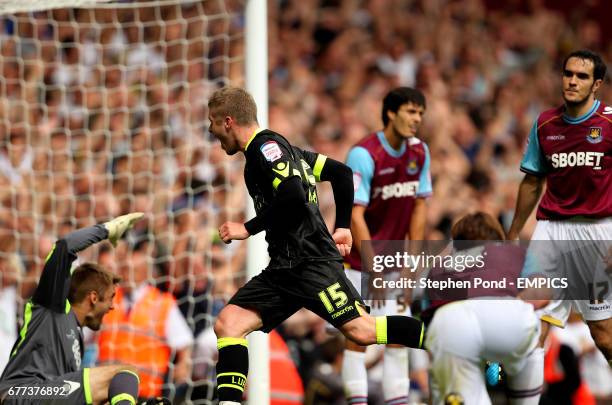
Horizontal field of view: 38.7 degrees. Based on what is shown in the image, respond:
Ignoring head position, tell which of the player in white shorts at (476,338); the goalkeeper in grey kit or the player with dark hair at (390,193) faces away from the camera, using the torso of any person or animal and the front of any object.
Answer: the player in white shorts

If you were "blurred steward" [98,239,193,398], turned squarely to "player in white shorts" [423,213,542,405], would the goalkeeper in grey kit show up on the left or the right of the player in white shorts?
right

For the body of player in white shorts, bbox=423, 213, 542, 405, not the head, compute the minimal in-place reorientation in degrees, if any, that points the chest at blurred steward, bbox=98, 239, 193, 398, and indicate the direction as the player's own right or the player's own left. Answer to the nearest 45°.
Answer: approximately 45° to the player's own left

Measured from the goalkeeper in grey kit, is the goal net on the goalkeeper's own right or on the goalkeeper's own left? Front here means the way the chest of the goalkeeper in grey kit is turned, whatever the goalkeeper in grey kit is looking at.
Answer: on the goalkeeper's own left

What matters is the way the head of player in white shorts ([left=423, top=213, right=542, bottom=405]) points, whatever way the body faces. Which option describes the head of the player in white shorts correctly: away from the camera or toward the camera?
away from the camera

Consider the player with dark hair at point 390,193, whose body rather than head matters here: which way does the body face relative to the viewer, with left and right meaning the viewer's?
facing the viewer and to the right of the viewer

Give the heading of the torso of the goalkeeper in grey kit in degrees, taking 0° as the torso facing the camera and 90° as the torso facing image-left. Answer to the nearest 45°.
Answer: approximately 270°

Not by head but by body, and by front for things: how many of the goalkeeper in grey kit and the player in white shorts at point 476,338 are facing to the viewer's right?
1

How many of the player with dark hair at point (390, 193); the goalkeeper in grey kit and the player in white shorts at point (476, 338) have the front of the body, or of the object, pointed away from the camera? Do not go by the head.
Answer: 1

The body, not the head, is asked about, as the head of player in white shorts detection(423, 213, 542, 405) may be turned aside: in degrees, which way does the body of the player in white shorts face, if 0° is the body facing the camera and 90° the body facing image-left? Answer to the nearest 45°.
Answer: approximately 180°
